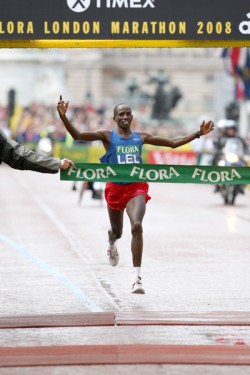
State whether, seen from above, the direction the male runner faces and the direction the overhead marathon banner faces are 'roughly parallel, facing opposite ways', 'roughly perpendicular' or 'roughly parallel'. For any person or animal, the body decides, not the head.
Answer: roughly parallel

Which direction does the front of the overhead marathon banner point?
toward the camera

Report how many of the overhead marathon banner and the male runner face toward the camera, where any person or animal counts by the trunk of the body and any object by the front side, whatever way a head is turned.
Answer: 2

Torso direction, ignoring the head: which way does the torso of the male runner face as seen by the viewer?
toward the camera

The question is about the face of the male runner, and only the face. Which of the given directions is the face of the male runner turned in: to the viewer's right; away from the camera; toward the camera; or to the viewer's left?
toward the camera
